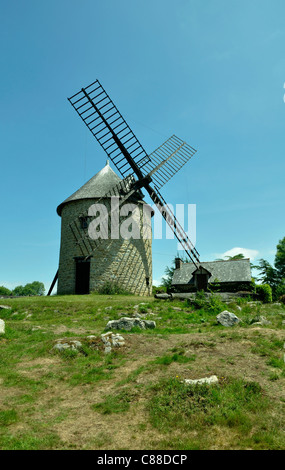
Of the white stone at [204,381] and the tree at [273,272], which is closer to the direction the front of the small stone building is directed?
the white stone

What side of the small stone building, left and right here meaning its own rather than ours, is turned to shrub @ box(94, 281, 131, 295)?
right

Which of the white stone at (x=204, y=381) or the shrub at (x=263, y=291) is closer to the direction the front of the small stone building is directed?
the white stone

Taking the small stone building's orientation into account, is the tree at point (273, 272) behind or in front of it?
behind

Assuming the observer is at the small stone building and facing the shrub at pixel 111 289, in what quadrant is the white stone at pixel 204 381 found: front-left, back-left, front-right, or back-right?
front-left

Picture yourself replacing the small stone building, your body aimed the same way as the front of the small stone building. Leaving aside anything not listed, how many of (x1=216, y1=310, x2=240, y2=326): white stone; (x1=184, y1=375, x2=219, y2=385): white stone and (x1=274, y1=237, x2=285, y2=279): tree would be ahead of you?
2

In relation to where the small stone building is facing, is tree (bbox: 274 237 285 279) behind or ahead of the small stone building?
behind

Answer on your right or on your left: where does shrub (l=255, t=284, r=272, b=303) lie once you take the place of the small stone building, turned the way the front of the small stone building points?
on your left

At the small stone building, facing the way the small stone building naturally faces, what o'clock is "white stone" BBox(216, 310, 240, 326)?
The white stone is roughly at 12 o'clock from the small stone building.

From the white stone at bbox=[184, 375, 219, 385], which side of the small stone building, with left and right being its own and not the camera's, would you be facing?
front

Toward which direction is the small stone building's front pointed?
toward the camera

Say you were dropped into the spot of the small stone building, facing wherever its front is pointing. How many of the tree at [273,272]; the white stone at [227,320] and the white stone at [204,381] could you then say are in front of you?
2
